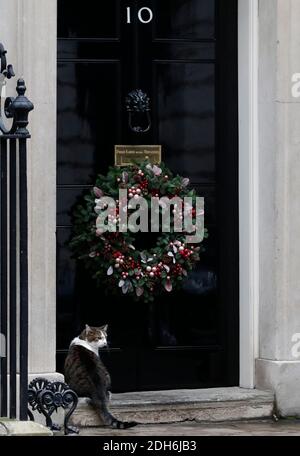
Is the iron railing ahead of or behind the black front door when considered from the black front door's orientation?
ahead

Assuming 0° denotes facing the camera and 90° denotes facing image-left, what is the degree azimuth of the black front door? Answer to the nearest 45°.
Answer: approximately 0°

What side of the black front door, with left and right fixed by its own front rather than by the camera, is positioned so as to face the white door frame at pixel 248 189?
left

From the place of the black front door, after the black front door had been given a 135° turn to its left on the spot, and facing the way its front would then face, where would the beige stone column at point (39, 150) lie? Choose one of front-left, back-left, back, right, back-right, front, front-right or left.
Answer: back
